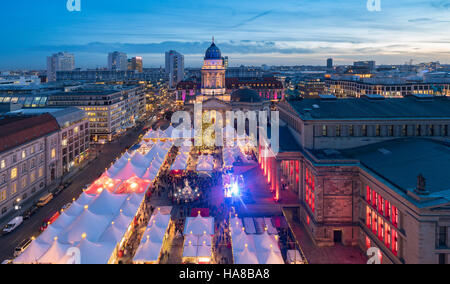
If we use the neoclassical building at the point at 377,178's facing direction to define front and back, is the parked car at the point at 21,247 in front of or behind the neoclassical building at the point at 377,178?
in front

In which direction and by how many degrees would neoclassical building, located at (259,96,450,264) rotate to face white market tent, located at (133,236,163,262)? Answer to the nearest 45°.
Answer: approximately 45° to its left

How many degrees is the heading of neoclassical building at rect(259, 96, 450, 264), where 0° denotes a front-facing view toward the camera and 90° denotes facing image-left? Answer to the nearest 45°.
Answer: approximately 90°

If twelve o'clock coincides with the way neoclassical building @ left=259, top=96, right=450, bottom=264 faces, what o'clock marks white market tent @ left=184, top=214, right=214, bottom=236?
The white market tent is roughly at 11 o'clock from the neoclassical building.

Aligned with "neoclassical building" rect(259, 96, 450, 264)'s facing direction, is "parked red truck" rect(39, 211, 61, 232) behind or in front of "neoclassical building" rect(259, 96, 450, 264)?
in front

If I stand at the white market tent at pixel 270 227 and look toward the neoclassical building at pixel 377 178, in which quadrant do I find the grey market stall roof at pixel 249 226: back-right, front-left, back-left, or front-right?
back-left

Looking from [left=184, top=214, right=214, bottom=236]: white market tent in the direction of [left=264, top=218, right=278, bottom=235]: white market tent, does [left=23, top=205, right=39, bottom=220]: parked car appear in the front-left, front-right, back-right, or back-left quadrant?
back-left
